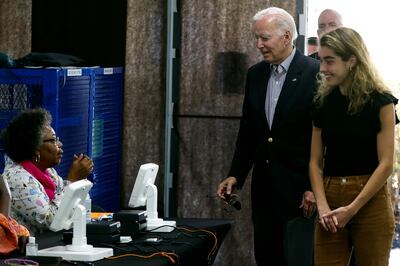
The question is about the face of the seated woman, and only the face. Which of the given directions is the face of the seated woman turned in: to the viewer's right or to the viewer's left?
to the viewer's right

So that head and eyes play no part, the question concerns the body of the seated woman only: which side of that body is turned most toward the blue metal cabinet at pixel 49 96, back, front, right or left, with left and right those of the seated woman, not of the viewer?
left

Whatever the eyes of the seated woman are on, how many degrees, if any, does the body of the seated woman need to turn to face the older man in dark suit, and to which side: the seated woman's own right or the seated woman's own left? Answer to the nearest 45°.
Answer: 0° — they already face them

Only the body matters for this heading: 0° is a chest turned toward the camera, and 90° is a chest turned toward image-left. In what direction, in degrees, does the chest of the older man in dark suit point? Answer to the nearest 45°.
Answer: approximately 45°

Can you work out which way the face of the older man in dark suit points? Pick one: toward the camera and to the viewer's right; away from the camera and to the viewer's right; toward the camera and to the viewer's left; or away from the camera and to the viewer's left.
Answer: toward the camera and to the viewer's left

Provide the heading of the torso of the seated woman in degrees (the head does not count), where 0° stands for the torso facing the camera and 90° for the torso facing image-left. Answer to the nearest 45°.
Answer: approximately 270°

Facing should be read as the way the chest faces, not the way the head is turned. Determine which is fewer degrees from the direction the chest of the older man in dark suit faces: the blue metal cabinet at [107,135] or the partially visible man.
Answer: the blue metal cabinet
